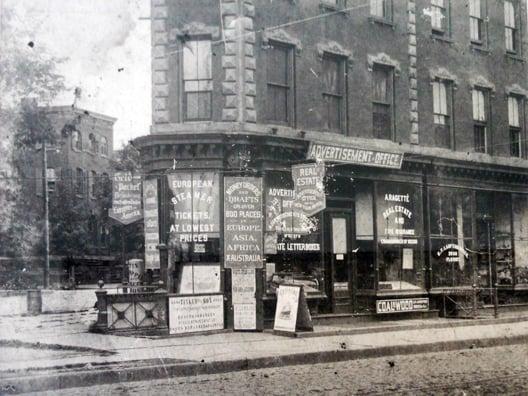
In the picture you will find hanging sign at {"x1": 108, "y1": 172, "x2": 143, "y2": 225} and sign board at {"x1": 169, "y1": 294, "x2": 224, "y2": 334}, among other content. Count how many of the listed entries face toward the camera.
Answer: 2

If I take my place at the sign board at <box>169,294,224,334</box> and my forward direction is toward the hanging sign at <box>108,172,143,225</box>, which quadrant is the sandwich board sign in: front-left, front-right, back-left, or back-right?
back-right

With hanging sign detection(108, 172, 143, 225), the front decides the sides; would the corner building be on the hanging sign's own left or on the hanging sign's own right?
on the hanging sign's own left

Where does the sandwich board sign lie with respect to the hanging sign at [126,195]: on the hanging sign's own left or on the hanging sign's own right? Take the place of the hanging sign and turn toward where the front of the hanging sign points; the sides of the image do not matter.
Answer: on the hanging sign's own left

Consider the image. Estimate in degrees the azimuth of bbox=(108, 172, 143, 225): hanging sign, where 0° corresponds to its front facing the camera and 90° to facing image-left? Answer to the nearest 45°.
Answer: approximately 0°

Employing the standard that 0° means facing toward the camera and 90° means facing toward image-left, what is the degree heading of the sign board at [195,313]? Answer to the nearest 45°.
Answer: approximately 0°

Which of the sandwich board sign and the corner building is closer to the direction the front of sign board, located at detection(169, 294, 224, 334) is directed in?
the sandwich board sign

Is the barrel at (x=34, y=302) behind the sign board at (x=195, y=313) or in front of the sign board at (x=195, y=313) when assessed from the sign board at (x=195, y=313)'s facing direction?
behind
